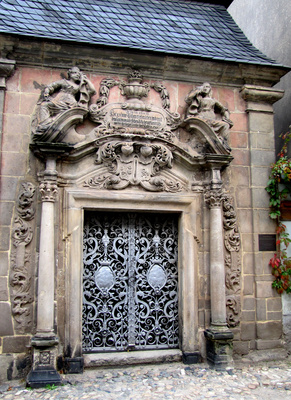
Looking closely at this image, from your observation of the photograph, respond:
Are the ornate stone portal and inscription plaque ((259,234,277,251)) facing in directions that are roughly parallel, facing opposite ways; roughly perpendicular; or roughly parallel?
roughly parallel

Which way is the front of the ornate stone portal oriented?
toward the camera

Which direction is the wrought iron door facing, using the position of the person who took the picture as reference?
facing the viewer

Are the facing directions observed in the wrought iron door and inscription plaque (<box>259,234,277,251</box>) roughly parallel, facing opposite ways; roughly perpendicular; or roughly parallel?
roughly parallel

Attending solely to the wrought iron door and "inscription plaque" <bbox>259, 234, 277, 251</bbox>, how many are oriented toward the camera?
2

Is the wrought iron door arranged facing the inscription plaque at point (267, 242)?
no

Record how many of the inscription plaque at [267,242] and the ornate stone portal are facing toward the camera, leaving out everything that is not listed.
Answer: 2

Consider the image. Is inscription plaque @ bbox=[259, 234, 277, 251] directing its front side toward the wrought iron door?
no

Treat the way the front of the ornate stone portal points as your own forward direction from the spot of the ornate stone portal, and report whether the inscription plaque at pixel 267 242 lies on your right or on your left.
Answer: on your left

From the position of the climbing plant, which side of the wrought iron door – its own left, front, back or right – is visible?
left
